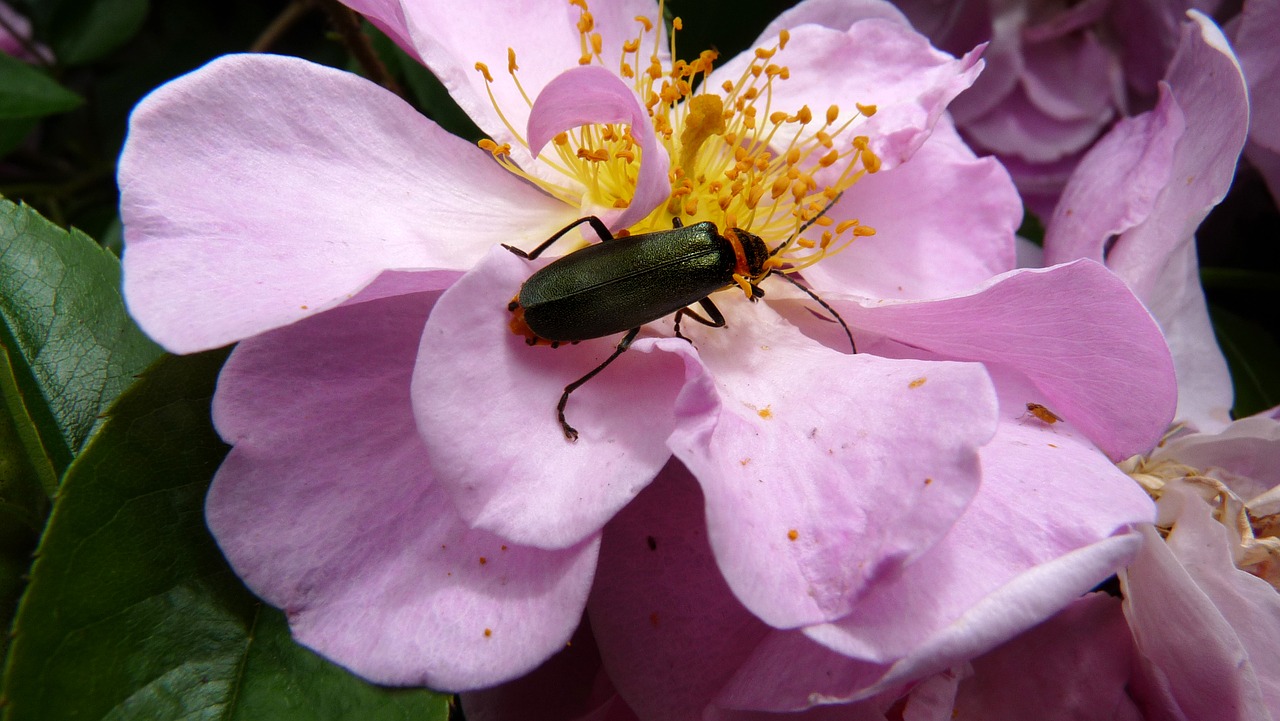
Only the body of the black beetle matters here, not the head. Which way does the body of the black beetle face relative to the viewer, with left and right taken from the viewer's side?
facing to the right of the viewer

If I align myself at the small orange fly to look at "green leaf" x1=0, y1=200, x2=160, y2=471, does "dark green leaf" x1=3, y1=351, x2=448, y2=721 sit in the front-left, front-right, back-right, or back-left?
front-left
